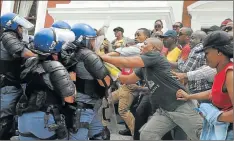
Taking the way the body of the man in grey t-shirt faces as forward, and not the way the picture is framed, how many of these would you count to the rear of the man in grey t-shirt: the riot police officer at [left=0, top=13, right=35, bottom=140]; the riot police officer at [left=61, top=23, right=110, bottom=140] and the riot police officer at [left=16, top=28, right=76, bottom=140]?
0

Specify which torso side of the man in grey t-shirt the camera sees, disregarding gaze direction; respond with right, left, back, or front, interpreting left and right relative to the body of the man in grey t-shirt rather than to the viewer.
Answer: left

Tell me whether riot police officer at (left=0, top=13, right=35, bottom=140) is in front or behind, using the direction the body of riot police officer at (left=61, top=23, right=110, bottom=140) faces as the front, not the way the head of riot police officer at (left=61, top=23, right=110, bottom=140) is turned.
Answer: behind

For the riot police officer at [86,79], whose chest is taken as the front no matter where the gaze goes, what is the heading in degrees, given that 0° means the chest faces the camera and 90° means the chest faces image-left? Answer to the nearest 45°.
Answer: approximately 270°

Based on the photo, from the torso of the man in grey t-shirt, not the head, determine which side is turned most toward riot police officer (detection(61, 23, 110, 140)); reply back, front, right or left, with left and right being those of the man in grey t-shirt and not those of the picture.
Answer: front

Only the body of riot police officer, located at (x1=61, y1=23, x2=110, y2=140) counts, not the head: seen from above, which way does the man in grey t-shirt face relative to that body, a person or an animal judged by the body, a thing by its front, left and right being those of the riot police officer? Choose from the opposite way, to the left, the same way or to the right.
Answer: the opposite way

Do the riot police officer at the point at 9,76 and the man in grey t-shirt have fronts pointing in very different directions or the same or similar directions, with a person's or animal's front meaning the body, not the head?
very different directions

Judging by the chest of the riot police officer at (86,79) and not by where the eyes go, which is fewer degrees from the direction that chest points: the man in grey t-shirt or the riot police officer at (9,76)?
the man in grey t-shirt

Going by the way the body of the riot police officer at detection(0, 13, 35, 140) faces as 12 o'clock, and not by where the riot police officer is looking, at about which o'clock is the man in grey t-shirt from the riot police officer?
The man in grey t-shirt is roughly at 1 o'clock from the riot police officer.

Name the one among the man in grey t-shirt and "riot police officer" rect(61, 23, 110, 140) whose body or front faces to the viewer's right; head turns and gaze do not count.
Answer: the riot police officer

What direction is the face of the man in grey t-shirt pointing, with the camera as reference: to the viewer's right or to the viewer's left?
to the viewer's left

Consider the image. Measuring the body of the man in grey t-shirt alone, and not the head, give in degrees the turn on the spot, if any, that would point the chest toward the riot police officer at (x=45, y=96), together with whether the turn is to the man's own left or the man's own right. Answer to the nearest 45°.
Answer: approximately 45° to the man's own left

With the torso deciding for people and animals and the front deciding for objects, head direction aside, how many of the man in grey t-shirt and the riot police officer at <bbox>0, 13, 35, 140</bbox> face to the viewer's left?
1

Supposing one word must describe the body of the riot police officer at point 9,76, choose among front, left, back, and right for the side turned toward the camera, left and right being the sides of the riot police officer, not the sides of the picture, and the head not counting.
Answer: right

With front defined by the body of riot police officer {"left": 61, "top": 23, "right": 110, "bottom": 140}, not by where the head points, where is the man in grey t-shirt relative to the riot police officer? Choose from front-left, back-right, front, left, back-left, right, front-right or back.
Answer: front
